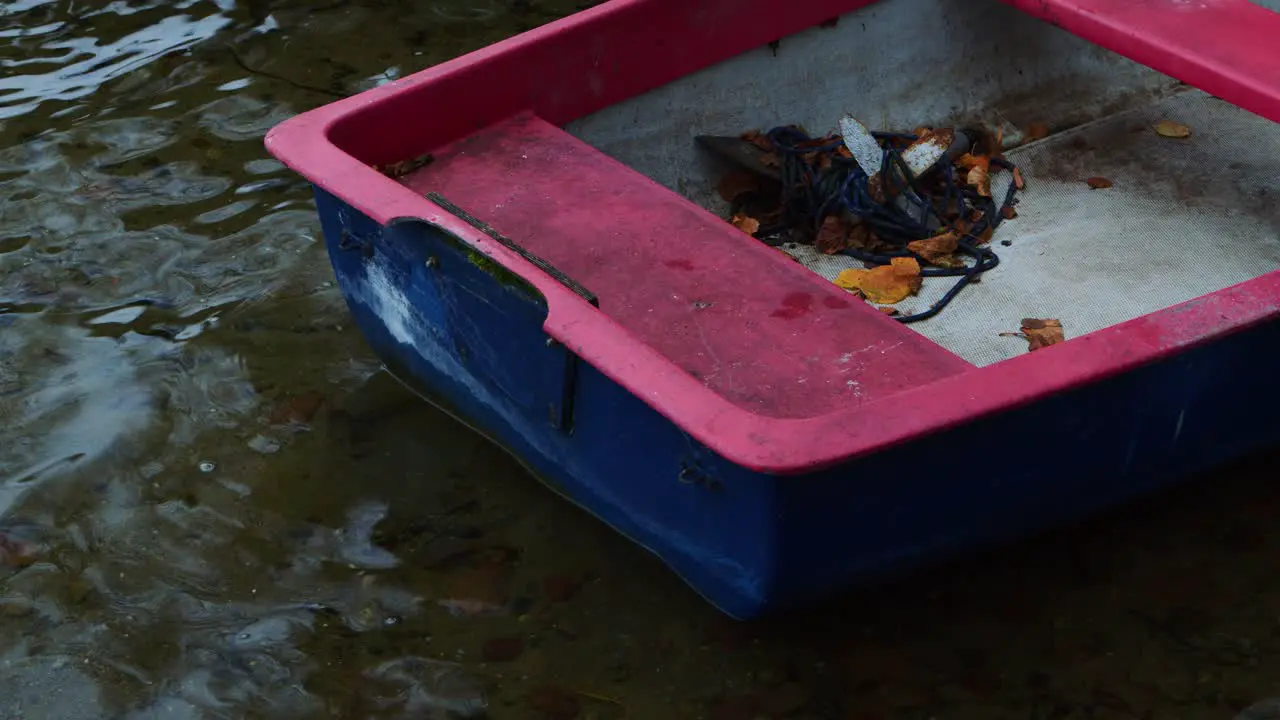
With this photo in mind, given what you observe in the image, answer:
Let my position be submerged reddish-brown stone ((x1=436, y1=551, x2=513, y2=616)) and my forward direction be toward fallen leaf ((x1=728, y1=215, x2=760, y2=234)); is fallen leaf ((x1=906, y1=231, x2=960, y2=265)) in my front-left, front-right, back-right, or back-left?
front-right

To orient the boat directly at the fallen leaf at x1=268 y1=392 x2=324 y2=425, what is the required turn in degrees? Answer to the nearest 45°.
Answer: approximately 135° to its left

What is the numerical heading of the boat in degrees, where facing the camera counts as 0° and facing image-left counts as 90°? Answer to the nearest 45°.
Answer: approximately 225°
